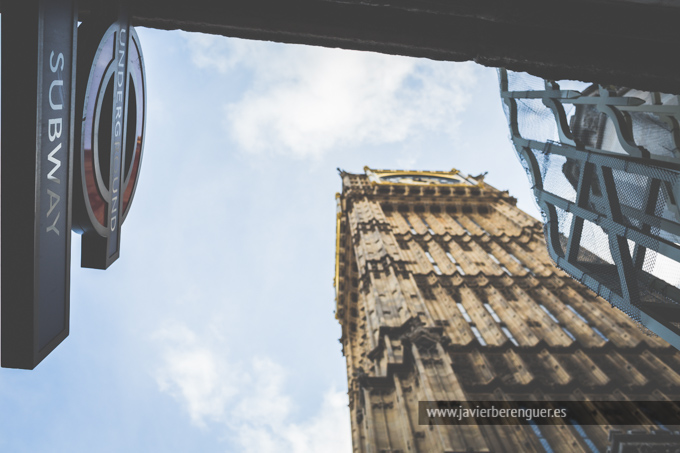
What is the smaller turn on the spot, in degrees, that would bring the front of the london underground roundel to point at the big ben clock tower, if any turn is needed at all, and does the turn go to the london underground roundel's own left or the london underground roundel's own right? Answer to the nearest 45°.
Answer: approximately 45° to the london underground roundel's own left

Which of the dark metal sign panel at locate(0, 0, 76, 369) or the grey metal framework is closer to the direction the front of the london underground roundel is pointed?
the grey metal framework

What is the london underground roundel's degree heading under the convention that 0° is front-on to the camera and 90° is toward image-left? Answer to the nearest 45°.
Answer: approximately 270°

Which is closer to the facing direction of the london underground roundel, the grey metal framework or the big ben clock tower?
the grey metal framework

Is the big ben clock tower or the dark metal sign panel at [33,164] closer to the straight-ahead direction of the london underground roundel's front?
the big ben clock tower

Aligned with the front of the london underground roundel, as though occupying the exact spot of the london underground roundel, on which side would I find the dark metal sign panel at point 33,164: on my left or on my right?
on my right

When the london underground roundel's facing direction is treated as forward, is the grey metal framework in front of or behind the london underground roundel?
in front
